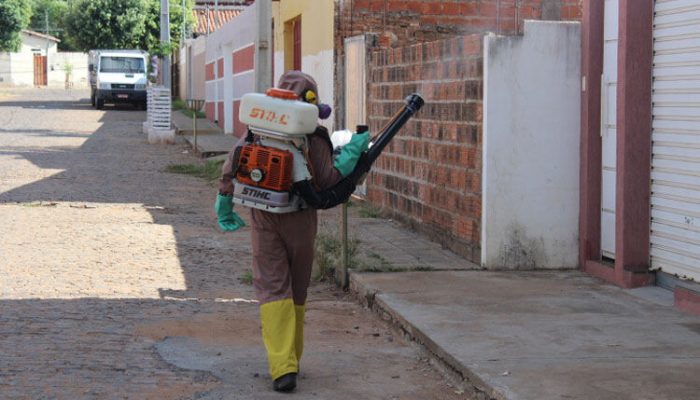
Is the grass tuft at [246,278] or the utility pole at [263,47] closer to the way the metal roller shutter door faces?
the grass tuft

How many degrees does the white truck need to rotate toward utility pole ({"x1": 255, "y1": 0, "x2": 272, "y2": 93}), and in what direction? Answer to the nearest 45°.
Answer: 0° — it already faces it

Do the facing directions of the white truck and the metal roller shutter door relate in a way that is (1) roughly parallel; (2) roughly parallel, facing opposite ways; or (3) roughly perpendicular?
roughly perpendicular

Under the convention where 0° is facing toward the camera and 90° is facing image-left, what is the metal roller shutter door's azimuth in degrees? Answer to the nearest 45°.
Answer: approximately 45°

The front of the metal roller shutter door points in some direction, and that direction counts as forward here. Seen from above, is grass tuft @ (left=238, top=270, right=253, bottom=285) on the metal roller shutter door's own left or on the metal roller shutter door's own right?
on the metal roller shutter door's own right

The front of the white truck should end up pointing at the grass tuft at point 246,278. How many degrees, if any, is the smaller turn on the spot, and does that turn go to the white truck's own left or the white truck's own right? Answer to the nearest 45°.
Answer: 0° — it already faces it

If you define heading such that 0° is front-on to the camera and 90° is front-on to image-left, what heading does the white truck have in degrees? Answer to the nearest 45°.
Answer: approximately 0°
